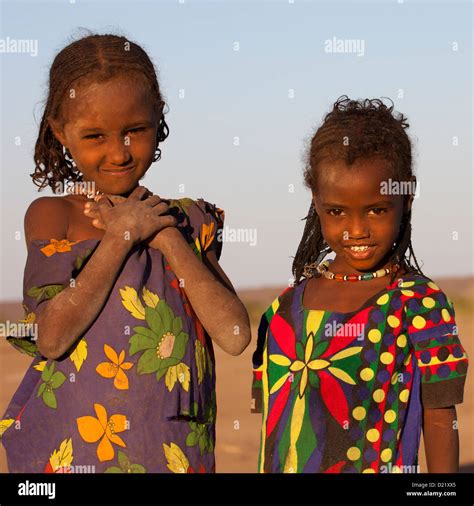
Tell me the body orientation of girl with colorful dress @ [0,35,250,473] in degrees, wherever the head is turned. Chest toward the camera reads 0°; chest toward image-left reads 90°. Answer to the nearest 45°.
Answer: approximately 0°

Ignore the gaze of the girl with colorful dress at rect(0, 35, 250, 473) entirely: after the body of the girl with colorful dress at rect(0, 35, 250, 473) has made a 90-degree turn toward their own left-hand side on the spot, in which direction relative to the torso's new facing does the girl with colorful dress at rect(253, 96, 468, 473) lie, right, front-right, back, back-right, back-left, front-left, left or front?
front
